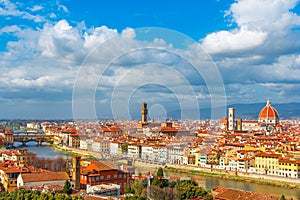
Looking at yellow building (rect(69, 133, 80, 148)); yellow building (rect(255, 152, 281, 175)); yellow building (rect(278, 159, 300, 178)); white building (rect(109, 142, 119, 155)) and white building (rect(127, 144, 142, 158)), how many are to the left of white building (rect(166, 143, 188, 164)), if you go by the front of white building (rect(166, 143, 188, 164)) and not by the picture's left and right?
2

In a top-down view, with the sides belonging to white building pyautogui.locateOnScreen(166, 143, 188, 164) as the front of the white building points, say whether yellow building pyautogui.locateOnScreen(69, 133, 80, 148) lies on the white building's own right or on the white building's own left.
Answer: on the white building's own right

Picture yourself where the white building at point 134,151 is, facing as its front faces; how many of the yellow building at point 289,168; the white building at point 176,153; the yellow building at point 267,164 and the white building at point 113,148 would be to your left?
3

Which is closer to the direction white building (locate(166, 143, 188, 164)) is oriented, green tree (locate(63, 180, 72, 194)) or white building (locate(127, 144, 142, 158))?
the green tree

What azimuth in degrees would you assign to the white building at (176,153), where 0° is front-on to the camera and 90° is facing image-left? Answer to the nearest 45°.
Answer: approximately 45°

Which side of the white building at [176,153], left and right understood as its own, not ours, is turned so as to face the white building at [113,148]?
right

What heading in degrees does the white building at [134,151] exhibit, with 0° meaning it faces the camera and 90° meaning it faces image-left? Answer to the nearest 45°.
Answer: approximately 45°

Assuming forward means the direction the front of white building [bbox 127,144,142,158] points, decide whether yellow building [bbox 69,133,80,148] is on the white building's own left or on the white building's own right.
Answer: on the white building's own right

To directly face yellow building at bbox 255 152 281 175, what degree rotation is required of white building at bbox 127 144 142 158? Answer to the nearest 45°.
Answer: approximately 90° to its left

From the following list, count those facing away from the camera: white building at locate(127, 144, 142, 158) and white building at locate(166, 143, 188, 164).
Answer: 0

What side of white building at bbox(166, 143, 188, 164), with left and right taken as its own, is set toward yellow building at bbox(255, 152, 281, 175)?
left

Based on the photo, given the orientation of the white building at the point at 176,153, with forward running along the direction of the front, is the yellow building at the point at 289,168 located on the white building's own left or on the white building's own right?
on the white building's own left

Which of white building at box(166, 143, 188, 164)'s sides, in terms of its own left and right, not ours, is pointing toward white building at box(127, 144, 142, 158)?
right

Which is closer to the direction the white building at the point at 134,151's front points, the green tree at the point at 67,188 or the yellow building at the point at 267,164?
the green tree
